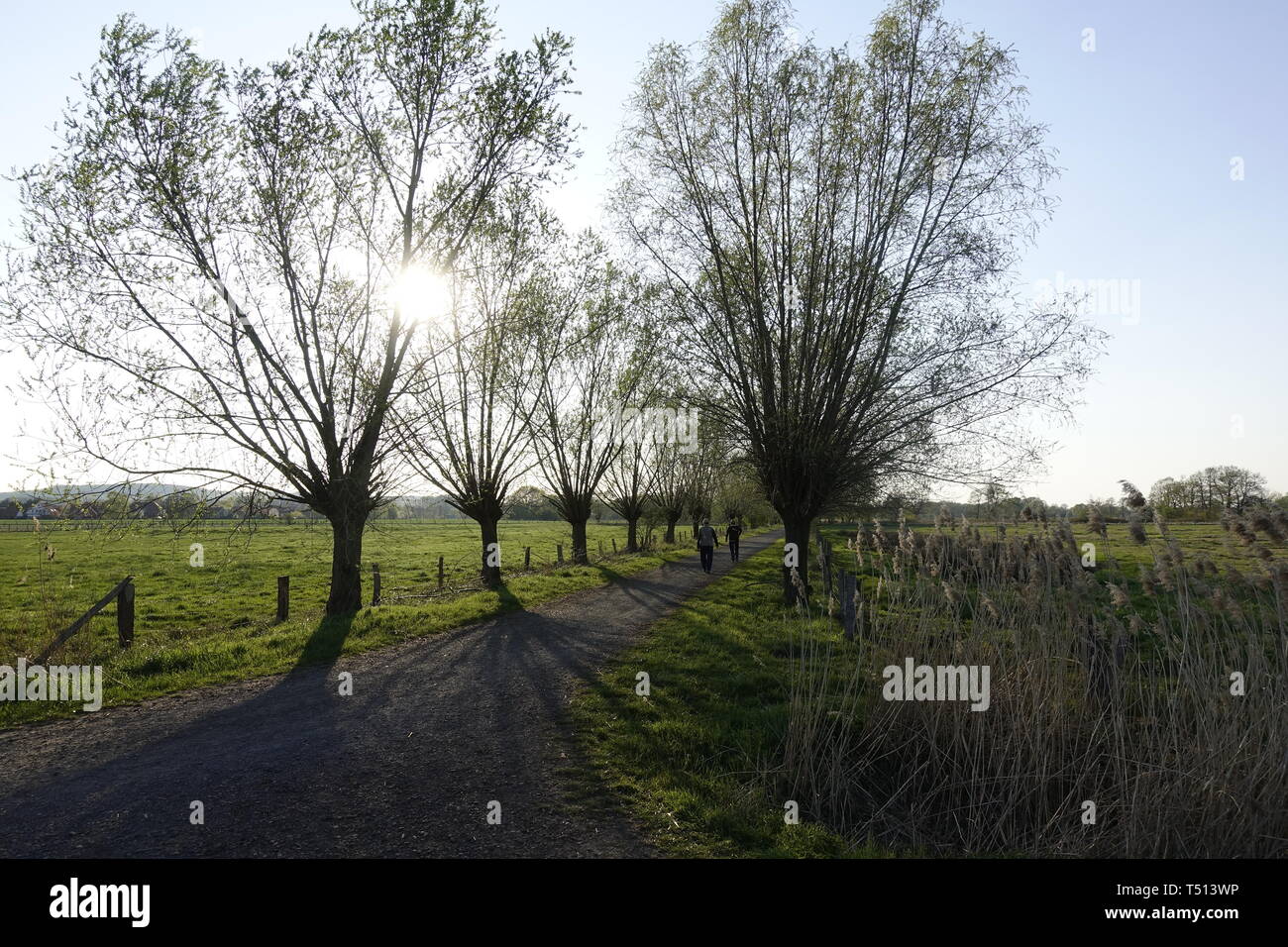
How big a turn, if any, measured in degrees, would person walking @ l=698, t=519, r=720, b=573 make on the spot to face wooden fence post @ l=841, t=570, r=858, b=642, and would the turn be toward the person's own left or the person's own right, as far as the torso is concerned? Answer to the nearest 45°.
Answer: approximately 180°

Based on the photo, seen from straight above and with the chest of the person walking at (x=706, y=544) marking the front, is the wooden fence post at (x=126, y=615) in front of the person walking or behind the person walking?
behind

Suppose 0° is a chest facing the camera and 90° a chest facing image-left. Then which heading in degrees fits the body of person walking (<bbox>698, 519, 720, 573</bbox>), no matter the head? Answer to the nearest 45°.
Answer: approximately 180°
